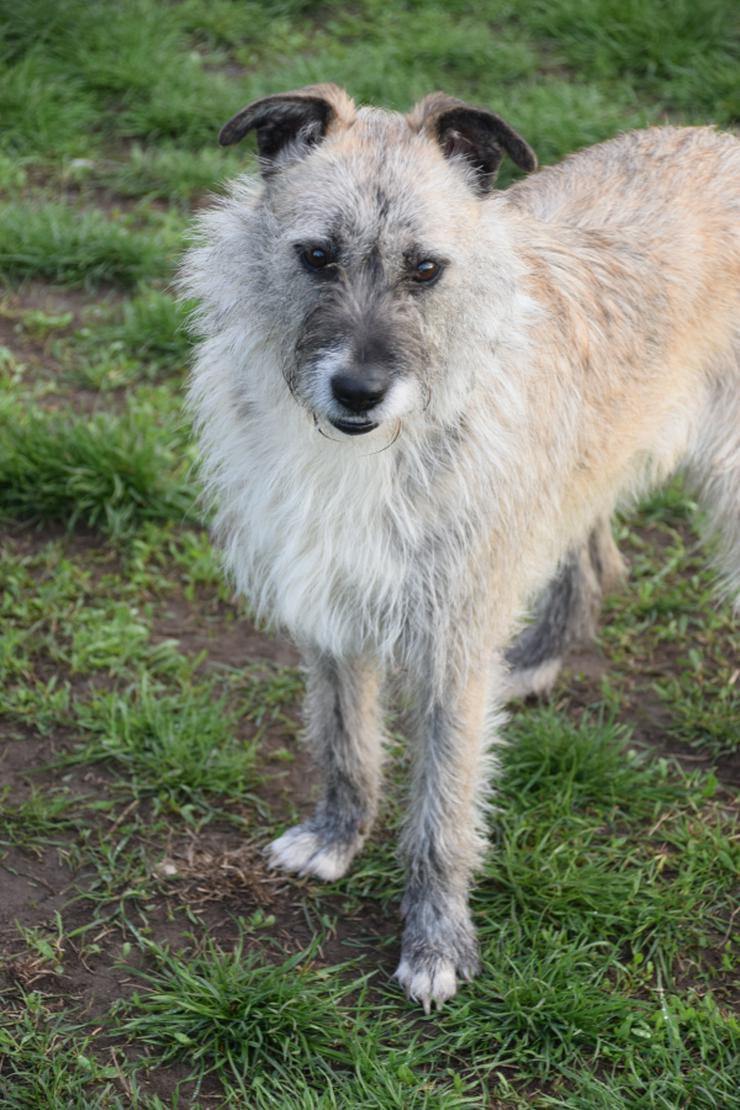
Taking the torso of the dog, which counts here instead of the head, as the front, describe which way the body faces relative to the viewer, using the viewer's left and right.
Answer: facing the viewer and to the left of the viewer
